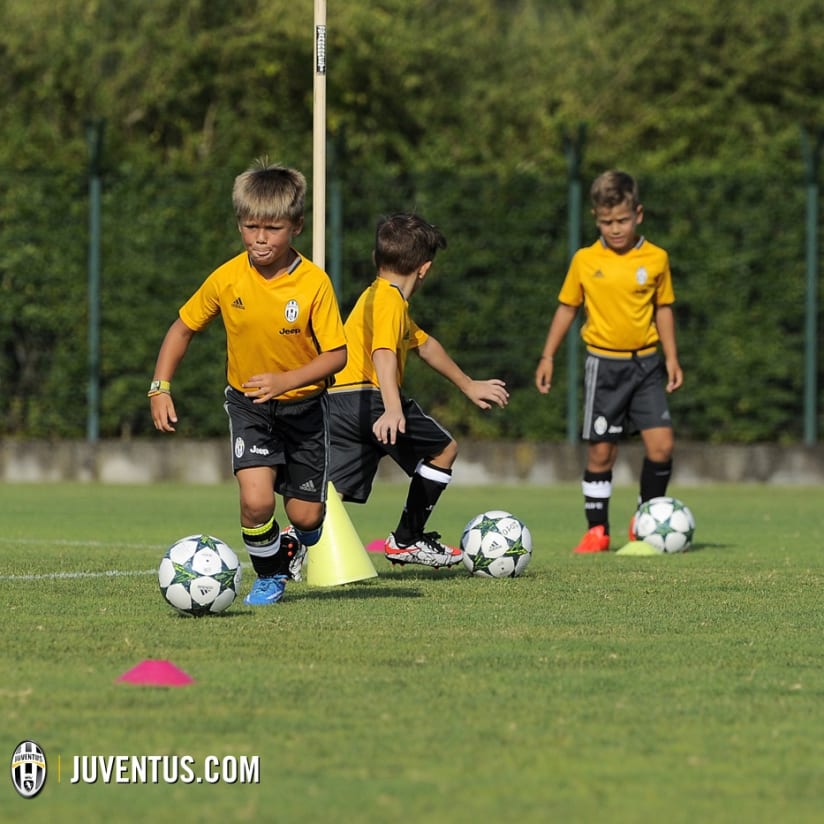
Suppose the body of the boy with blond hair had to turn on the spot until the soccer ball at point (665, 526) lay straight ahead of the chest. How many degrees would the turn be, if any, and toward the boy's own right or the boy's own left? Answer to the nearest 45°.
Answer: approximately 135° to the boy's own left

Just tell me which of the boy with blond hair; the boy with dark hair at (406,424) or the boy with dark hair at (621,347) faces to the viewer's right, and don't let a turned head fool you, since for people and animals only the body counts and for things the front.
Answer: the boy with dark hair at (406,424)

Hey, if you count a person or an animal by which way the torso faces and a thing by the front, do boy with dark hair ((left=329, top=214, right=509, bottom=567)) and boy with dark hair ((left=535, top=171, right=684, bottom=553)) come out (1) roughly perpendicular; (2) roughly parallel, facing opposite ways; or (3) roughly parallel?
roughly perpendicular

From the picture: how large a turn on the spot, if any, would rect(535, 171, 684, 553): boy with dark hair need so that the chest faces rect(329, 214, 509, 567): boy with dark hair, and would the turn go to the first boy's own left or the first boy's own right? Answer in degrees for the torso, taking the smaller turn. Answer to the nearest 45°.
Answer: approximately 45° to the first boy's own right

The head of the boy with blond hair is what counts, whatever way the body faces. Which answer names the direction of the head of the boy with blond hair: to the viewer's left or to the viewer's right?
to the viewer's left

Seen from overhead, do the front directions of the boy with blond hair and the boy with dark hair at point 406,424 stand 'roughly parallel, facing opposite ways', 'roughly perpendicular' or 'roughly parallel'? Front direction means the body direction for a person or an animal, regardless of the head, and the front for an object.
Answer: roughly perpendicular

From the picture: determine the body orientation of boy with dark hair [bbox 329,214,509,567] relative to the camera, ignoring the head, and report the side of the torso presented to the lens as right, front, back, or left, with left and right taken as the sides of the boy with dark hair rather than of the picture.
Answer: right
